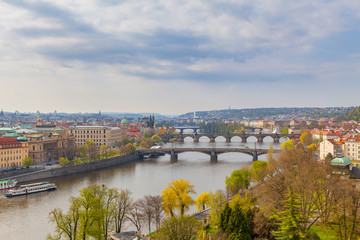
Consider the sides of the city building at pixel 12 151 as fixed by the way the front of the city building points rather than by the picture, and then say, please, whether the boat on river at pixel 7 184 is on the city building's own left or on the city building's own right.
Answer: on the city building's own right

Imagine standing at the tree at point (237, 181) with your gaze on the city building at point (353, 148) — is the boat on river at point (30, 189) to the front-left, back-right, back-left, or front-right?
back-left

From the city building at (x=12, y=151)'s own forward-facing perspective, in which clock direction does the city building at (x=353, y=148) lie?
the city building at (x=353, y=148) is roughly at 11 o'clock from the city building at (x=12, y=151).

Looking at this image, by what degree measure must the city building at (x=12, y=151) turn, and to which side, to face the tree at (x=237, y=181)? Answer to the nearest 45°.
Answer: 0° — it already faces it

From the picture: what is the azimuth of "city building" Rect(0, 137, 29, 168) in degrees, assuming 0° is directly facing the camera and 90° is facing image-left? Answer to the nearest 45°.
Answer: approximately 315°

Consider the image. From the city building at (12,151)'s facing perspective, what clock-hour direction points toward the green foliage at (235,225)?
The green foliage is roughly at 1 o'clock from the city building.
